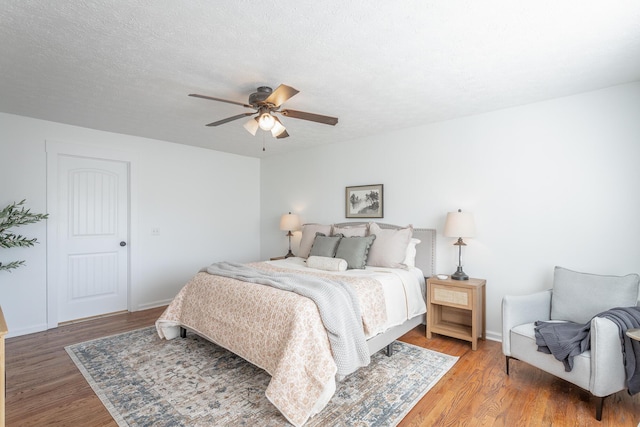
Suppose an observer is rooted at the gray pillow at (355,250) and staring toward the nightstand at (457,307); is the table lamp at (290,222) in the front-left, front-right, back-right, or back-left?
back-left

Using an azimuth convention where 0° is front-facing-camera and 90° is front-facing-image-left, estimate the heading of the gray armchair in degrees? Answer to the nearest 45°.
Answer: approximately 45°

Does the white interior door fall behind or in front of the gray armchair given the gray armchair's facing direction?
in front

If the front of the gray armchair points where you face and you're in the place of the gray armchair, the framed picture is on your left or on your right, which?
on your right

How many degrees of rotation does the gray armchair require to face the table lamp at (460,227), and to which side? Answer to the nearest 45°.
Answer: approximately 45° to its right

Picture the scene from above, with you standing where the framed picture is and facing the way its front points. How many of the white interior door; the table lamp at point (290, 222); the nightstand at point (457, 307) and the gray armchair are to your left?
2

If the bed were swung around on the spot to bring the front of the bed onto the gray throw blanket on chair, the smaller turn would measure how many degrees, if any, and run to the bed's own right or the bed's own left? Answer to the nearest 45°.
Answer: approximately 135° to the bed's own left

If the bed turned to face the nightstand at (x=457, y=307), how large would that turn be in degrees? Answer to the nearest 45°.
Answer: approximately 135° to its left

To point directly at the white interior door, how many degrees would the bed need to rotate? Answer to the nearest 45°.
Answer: approximately 90° to its right

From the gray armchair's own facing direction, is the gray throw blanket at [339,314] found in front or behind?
in front

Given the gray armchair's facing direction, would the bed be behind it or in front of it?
in front

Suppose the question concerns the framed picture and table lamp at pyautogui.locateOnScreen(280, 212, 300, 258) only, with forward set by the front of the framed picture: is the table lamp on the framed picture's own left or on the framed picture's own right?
on the framed picture's own right

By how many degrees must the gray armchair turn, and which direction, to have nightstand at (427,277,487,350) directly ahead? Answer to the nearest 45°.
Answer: approximately 45° to its right
